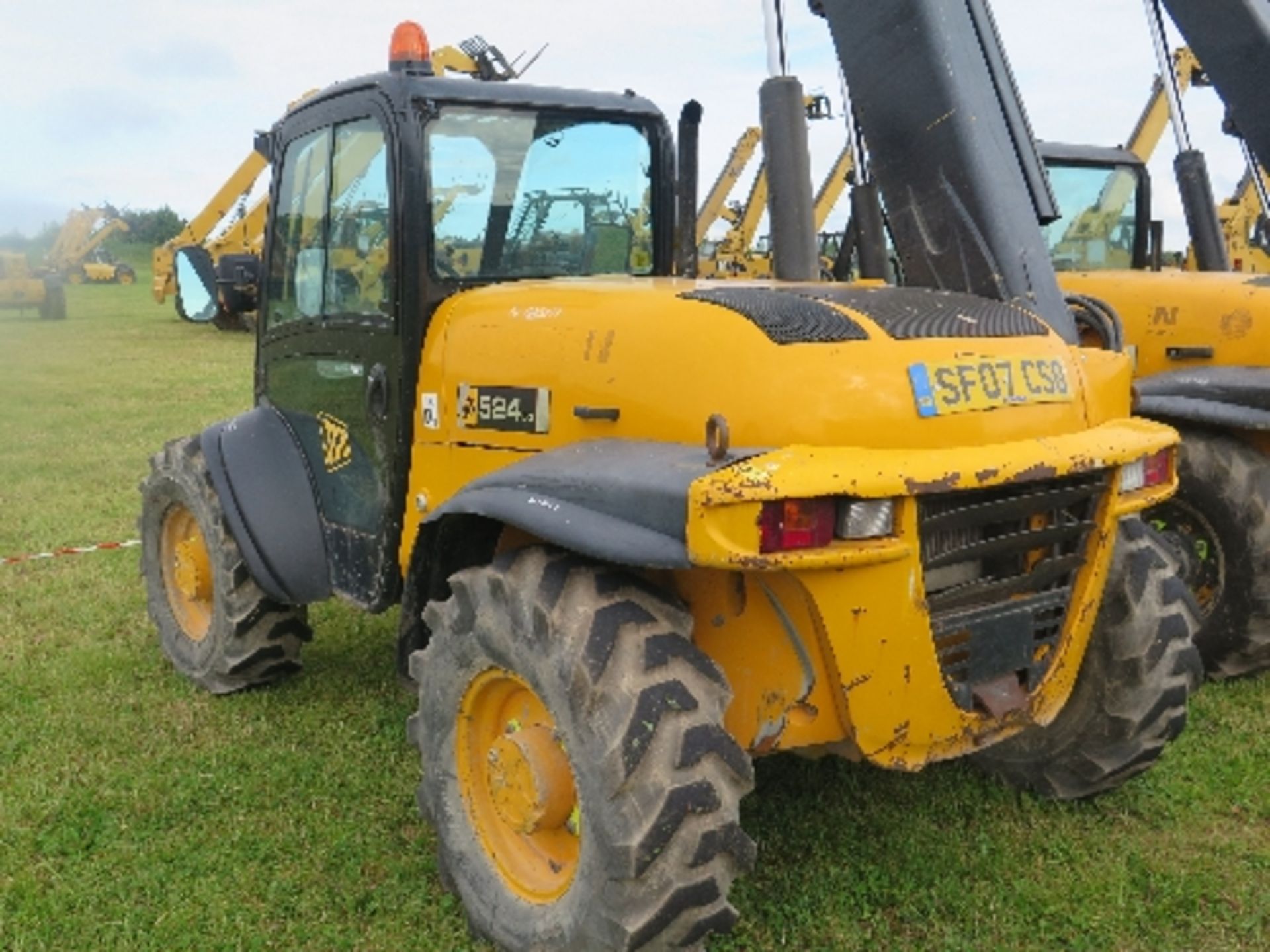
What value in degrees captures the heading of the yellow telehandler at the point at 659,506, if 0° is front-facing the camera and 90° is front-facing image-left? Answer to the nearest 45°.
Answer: approximately 135°

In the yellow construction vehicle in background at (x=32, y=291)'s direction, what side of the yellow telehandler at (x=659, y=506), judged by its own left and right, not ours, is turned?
front

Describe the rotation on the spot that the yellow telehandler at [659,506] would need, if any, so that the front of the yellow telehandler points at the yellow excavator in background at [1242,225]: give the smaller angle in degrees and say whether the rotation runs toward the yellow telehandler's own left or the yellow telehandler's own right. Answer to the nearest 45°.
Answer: approximately 90° to the yellow telehandler's own right

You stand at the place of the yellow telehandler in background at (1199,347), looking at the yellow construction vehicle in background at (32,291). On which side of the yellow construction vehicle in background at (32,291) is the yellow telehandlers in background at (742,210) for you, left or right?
right

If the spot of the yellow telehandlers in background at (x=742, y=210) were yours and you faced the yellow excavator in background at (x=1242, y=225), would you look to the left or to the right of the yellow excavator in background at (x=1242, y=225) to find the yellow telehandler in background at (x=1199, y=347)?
right

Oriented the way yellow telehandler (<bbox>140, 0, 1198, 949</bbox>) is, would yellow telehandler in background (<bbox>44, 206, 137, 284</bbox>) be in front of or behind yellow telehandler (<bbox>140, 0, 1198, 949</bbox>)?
in front

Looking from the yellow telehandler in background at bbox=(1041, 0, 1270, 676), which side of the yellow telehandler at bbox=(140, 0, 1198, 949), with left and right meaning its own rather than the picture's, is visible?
right

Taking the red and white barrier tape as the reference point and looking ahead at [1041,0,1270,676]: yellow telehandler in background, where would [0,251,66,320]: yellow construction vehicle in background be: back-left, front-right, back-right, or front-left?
back-left

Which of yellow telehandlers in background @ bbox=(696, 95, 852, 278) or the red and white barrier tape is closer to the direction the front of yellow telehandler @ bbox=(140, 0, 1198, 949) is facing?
the red and white barrier tape

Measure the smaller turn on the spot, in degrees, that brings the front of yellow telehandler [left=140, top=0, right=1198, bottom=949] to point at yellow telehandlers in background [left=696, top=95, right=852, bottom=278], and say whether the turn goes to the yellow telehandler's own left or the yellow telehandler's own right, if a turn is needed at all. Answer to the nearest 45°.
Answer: approximately 45° to the yellow telehandler's own right
